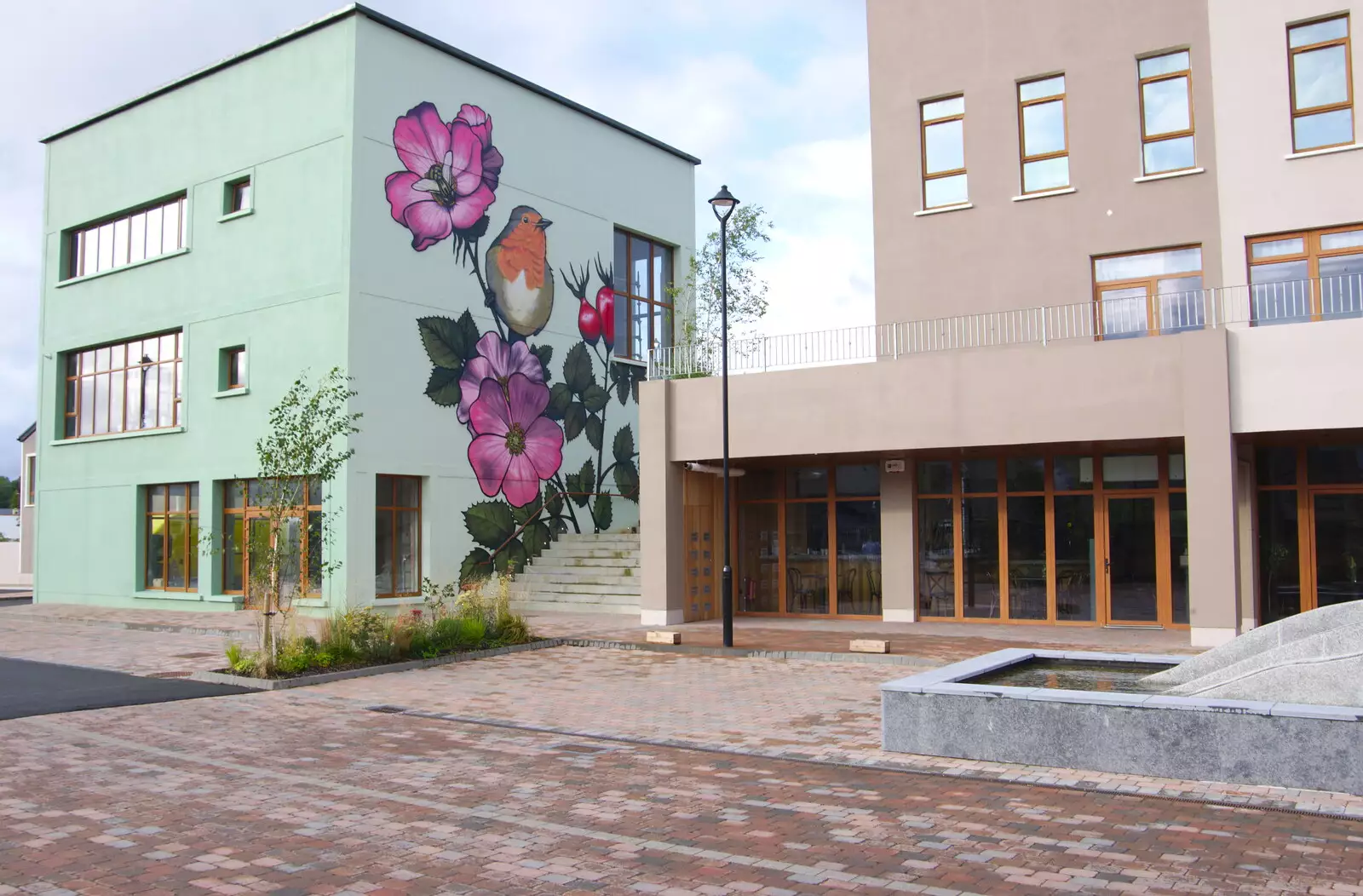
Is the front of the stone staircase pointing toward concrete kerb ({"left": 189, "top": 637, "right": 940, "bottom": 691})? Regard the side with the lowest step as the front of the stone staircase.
yes

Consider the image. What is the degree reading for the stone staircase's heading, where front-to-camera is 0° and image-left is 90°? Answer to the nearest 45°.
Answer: approximately 0°
